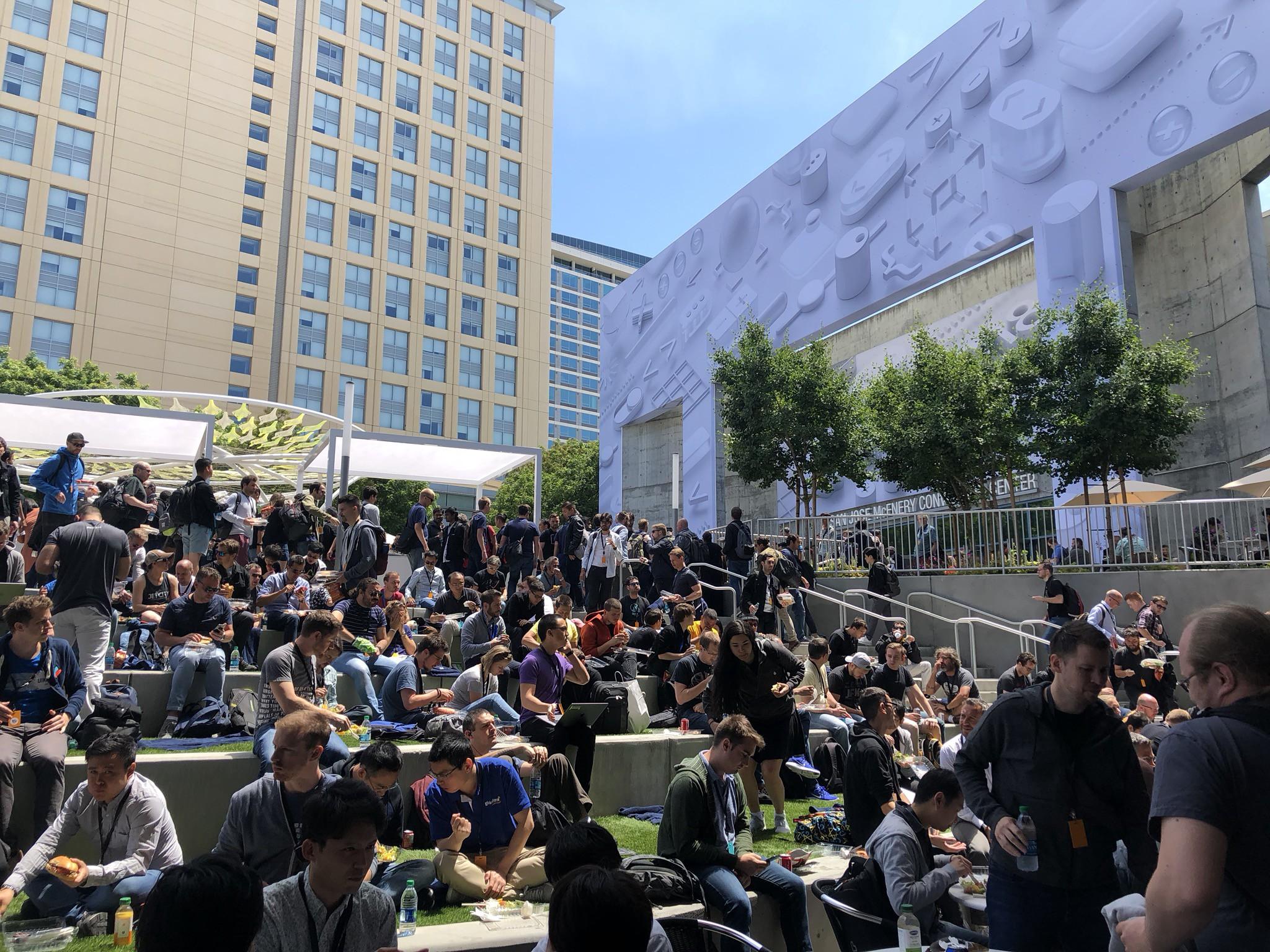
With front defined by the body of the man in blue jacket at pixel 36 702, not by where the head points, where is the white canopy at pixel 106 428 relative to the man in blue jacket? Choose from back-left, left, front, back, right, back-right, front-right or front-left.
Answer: back

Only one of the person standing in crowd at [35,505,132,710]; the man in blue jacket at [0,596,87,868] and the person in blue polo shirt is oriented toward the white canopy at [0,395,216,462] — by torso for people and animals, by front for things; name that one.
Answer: the person standing in crowd

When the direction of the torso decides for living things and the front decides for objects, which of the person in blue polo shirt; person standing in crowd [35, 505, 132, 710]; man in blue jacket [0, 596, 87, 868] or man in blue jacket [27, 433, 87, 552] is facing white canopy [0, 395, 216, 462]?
the person standing in crowd

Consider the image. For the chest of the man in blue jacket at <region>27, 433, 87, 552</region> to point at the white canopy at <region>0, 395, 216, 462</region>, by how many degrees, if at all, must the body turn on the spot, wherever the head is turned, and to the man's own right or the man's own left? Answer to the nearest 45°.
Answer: approximately 135° to the man's own left

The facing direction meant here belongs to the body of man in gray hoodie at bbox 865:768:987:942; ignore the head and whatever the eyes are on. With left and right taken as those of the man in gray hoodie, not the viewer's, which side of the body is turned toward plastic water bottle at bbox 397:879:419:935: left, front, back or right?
back

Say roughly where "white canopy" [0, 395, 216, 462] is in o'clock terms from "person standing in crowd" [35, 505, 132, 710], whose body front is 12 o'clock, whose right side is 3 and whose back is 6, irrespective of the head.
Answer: The white canopy is roughly at 12 o'clock from the person standing in crowd.

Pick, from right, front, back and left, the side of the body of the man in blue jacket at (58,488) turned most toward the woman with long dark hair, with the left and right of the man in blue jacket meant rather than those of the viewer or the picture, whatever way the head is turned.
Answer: front

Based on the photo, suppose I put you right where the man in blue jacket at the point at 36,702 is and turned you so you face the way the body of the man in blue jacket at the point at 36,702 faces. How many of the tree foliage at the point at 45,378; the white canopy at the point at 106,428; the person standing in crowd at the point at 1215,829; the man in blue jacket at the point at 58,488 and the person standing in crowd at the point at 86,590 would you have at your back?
4

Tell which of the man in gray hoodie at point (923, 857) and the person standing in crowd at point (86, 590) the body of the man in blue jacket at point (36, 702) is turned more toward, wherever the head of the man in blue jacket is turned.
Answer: the man in gray hoodie

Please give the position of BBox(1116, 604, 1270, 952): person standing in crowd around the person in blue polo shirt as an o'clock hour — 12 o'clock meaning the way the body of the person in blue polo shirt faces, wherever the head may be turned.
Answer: The person standing in crowd is roughly at 11 o'clock from the person in blue polo shirt.
